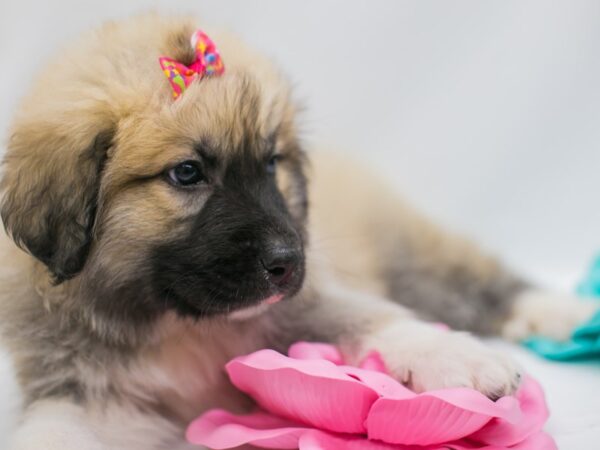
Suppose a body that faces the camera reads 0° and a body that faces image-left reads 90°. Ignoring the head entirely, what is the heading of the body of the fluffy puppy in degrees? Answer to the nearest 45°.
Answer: approximately 45°

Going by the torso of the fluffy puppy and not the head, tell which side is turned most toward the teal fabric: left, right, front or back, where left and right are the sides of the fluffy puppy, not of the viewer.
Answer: back
